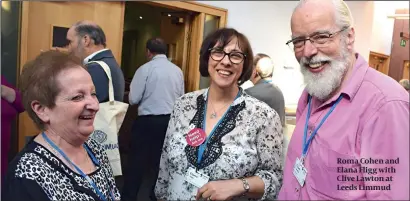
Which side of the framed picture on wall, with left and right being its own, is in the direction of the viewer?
front

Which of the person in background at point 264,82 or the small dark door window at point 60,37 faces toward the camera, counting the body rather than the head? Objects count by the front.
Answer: the small dark door window

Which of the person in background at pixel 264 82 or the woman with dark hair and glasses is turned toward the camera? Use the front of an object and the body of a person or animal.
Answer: the woman with dark hair and glasses

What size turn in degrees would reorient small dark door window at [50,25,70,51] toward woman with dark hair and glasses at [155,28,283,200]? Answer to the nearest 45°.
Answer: approximately 45° to its left

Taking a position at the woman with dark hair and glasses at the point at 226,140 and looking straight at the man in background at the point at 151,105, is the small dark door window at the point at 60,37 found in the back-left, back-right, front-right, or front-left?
front-left

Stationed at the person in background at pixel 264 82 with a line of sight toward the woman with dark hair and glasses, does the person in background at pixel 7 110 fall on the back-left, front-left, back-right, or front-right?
front-right

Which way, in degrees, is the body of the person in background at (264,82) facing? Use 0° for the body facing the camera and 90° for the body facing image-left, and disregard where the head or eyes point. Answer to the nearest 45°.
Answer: approximately 135°

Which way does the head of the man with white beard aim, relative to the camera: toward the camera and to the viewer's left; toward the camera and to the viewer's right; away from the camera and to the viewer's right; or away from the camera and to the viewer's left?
toward the camera and to the viewer's left
